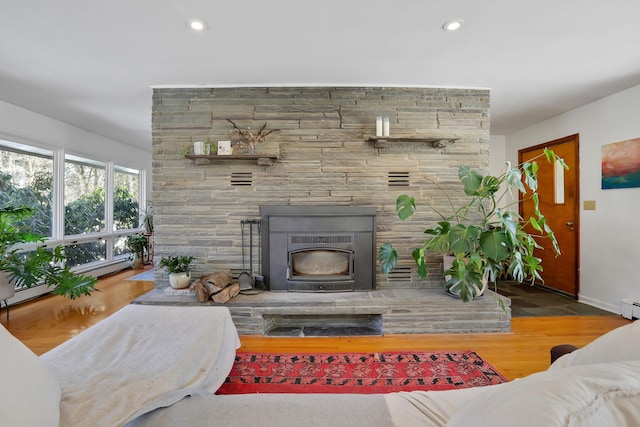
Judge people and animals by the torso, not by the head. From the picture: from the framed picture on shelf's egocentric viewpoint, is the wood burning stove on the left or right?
on its left

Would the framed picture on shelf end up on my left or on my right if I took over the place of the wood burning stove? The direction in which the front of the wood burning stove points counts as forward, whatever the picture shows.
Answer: on my right

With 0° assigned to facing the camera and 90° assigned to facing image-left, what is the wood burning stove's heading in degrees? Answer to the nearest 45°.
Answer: approximately 0°

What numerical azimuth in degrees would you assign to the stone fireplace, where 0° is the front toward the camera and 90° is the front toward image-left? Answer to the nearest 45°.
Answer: approximately 0°

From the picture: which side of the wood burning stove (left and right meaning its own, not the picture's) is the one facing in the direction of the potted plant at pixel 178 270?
right

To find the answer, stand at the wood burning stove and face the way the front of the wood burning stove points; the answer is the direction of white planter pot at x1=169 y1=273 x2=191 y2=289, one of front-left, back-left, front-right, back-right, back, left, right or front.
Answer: right

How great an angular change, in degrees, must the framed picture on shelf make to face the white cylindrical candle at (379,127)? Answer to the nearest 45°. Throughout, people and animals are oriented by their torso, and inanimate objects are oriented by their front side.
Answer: approximately 90° to its left

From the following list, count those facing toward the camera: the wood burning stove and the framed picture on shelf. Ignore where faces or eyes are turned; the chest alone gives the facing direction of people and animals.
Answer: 2
